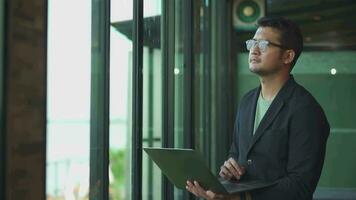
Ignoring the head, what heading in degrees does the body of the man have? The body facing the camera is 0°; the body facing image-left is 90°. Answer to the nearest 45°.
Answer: approximately 45°
